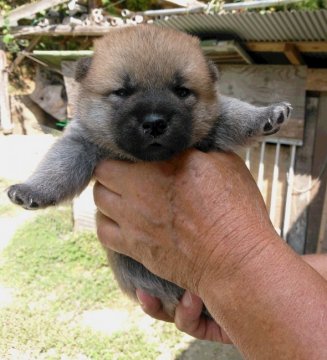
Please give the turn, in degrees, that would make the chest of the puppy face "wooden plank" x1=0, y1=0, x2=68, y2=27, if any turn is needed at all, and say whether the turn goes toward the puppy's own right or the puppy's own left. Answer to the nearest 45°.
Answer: approximately 180°

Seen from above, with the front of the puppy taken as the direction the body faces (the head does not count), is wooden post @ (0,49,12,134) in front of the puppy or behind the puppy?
behind

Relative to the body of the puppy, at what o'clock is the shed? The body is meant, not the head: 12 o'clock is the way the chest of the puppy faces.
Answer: The shed is roughly at 7 o'clock from the puppy.

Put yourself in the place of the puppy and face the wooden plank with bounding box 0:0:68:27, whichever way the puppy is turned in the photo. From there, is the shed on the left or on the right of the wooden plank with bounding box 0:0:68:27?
right

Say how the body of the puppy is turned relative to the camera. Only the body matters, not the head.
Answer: toward the camera

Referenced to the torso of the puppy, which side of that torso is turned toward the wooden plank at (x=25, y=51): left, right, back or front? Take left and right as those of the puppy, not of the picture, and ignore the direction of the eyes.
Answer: back
